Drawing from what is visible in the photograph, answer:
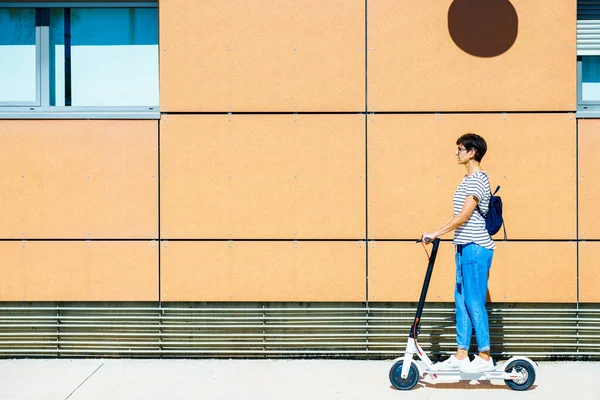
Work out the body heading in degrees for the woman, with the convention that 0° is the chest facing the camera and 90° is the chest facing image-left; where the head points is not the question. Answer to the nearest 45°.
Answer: approximately 90°

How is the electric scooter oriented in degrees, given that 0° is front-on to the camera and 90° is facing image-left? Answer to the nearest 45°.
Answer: approximately 90°

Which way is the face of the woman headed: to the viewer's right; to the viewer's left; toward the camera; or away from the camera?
to the viewer's left
